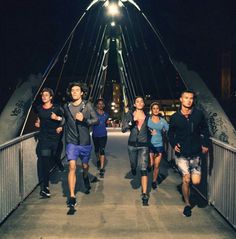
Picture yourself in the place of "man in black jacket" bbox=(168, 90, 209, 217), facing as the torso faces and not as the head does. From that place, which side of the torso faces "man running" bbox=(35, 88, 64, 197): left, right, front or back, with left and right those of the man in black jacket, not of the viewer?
right

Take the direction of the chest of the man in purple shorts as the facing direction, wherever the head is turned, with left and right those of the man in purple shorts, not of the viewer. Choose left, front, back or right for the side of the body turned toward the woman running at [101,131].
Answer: back

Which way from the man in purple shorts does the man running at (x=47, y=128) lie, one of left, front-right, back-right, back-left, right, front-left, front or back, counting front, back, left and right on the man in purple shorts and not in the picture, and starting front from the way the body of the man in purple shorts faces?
back-right

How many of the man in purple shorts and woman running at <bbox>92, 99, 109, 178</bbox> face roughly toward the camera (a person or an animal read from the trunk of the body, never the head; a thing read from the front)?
2

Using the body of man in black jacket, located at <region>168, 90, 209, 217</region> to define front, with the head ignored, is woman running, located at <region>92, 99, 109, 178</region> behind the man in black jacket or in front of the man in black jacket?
behind

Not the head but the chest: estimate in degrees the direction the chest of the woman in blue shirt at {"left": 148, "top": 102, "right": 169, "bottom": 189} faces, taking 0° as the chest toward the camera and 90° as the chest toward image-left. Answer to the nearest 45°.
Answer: approximately 0°
